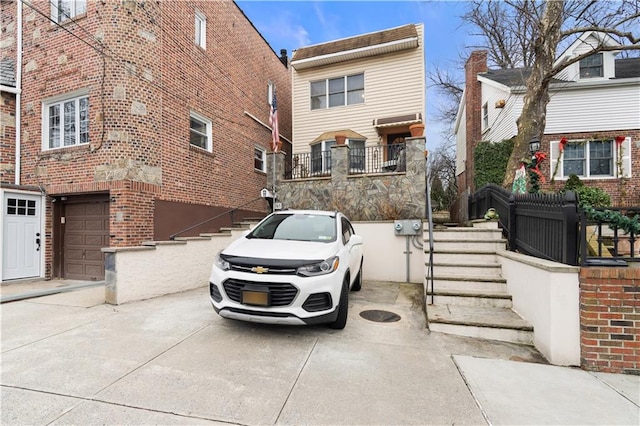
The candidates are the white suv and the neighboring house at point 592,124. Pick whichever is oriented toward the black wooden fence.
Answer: the neighboring house

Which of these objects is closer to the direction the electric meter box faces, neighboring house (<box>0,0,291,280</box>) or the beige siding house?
the neighboring house

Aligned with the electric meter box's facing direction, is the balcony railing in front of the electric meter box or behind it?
behind

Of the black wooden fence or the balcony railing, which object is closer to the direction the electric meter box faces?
the black wooden fence

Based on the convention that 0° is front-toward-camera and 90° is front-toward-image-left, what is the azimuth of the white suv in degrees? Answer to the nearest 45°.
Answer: approximately 45°

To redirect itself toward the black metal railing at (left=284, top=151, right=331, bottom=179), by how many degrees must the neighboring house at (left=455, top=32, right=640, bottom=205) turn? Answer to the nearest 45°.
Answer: approximately 45° to its right

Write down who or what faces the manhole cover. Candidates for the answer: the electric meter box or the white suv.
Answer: the electric meter box

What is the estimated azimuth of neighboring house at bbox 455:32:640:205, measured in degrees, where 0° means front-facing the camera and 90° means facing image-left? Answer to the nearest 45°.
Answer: approximately 0°

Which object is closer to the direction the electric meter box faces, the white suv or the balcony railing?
the white suv

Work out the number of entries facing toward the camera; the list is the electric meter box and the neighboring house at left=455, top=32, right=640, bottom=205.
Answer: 2

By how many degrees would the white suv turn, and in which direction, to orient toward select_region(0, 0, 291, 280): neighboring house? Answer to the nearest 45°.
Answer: approximately 90° to its right

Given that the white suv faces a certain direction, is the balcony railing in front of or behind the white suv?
behind

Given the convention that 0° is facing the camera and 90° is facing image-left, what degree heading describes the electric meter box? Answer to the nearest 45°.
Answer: approximately 0°
